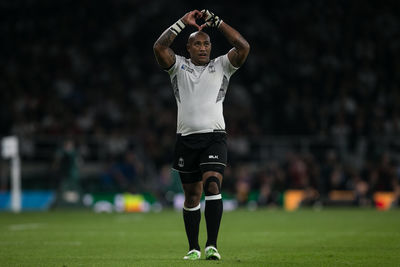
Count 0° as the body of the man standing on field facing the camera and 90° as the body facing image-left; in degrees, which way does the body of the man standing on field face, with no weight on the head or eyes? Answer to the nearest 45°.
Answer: approximately 0°
